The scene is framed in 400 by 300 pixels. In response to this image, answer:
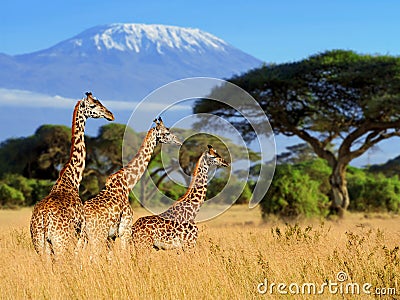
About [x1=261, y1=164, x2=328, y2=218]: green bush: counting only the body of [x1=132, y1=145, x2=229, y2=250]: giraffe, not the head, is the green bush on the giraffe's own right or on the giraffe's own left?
on the giraffe's own left

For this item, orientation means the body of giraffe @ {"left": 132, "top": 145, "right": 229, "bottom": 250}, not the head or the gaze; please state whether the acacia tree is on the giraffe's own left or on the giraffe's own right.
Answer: on the giraffe's own left

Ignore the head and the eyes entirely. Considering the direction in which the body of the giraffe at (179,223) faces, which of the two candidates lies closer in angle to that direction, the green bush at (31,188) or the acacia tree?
the acacia tree

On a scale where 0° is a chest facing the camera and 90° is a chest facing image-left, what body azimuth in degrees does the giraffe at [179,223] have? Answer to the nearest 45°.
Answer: approximately 270°
